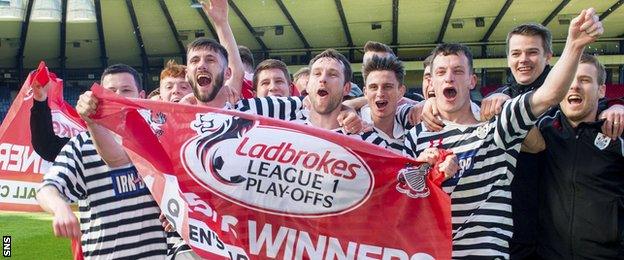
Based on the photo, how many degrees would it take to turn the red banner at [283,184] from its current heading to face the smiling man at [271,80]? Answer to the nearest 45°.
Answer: approximately 180°

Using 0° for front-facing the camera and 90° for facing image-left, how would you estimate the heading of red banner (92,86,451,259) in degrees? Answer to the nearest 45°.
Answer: approximately 0°

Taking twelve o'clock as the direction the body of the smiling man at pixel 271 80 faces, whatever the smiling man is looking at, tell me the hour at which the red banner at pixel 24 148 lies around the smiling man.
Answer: The red banner is roughly at 3 o'clock from the smiling man.

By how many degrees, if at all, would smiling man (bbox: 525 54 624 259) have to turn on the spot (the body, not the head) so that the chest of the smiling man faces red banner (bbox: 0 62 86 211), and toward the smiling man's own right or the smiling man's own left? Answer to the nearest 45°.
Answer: approximately 45° to the smiling man's own right

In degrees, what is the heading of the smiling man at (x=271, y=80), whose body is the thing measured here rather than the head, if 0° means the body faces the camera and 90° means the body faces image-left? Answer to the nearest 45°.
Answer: approximately 0°

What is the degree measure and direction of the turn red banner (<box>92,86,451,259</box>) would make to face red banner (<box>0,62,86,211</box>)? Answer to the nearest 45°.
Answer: approximately 135° to its right

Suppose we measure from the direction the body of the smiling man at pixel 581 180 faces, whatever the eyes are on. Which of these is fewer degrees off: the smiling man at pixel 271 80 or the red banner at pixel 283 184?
the red banner
